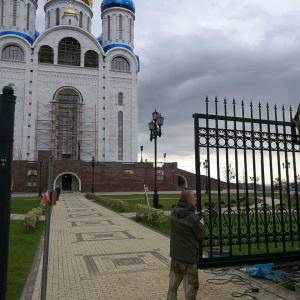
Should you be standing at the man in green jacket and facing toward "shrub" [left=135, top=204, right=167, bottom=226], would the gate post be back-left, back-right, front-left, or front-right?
back-left

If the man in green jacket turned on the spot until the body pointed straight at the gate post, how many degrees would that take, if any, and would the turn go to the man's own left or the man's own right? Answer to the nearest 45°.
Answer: approximately 180°

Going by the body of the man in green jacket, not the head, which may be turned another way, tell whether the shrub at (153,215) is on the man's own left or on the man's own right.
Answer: on the man's own left

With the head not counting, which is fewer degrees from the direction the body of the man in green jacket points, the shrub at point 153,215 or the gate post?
the shrub

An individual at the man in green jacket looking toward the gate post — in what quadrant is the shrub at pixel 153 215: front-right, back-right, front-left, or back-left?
back-right

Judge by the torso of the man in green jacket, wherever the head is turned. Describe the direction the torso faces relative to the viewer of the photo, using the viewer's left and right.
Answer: facing away from the viewer and to the right of the viewer
